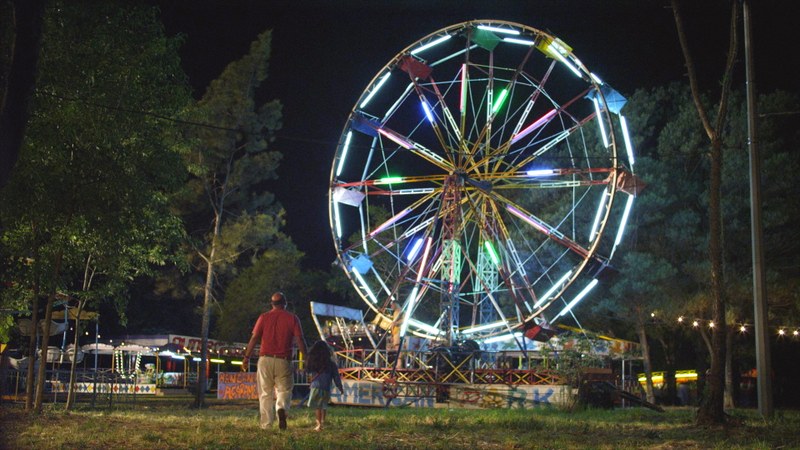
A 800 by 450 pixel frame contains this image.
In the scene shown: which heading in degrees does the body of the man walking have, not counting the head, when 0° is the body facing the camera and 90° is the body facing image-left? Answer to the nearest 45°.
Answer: approximately 180°

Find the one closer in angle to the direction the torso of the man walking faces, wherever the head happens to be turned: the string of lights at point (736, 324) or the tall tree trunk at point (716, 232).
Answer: the string of lights

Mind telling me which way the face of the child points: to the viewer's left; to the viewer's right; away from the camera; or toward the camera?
away from the camera

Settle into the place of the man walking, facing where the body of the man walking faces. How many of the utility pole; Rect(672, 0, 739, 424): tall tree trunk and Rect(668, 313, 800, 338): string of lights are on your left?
0

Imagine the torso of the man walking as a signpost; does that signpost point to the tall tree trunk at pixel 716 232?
no

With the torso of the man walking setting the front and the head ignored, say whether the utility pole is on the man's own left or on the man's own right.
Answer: on the man's own right

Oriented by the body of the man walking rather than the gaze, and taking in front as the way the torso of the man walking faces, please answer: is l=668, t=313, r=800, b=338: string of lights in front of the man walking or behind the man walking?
in front

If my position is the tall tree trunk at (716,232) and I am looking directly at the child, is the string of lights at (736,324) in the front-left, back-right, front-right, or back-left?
back-right

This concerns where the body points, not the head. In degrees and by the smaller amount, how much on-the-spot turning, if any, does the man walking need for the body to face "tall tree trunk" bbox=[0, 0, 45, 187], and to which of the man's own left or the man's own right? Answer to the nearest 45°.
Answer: approximately 135° to the man's own left
